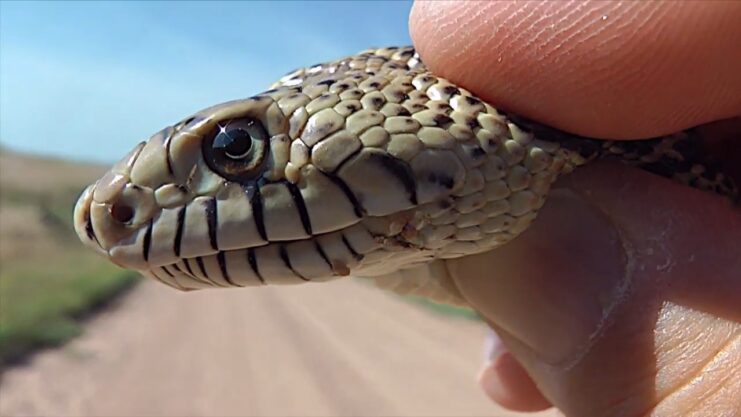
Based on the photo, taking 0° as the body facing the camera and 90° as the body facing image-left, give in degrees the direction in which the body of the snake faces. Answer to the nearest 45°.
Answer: approximately 90°
